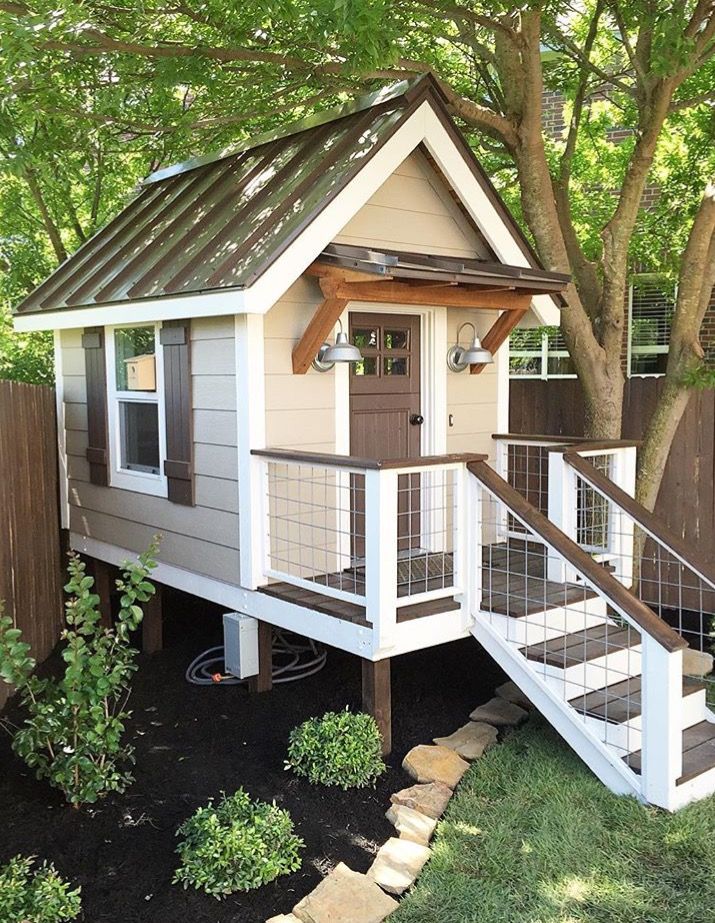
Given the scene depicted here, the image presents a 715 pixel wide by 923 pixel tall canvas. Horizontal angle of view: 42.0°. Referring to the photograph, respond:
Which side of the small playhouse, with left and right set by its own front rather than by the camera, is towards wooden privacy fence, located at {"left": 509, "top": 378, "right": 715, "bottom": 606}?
left

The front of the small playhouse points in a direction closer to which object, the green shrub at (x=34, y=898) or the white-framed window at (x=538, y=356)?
the green shrub

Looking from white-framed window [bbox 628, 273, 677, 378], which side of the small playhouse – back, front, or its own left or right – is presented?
left

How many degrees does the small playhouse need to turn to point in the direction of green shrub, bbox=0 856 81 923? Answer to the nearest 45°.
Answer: approximately 45° to its right

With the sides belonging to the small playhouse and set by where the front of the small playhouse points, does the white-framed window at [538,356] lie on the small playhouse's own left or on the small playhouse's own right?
on the small playhouse's own left

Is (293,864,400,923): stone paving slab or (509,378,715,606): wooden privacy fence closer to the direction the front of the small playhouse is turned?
the stone paving slab

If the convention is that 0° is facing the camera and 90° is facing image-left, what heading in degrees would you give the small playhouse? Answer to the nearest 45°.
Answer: approximately 315°

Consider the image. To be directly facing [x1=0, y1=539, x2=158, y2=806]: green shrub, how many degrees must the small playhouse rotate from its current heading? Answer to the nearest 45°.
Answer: approximately 90° to its right

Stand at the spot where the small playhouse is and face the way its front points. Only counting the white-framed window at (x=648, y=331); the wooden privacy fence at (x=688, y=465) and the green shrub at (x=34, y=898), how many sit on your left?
2

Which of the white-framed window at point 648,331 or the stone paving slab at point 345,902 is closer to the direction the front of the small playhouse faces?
the stone paving slab
